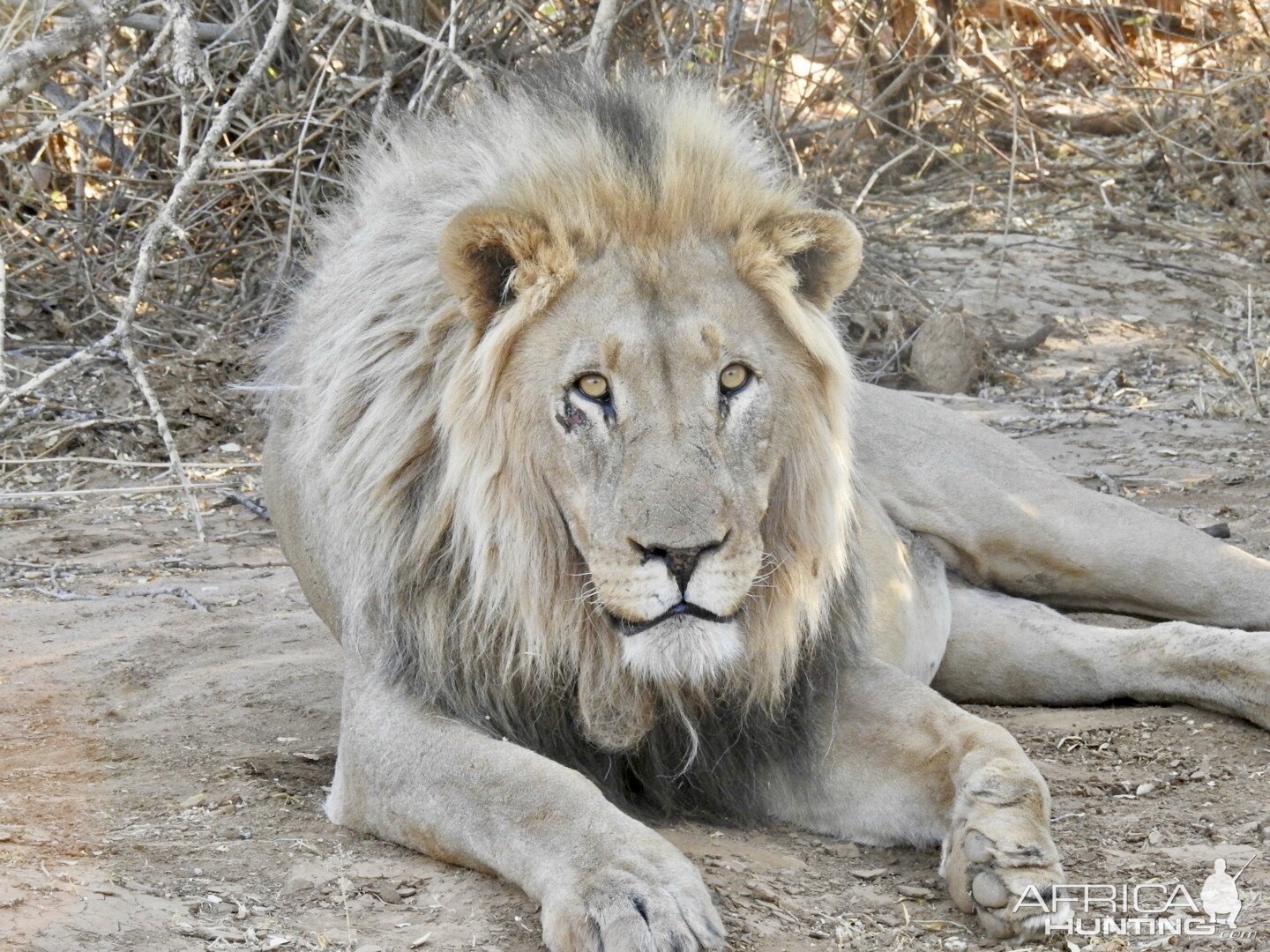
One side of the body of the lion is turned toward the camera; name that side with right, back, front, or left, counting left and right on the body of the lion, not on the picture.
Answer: front

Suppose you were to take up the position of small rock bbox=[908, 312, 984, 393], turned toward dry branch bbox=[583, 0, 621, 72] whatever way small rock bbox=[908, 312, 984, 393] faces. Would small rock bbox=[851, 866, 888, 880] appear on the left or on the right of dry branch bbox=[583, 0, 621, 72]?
left

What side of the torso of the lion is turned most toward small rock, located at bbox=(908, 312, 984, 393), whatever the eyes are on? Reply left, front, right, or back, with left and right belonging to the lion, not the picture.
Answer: back

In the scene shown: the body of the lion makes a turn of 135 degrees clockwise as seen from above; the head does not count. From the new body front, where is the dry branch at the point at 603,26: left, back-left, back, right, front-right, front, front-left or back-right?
front-right

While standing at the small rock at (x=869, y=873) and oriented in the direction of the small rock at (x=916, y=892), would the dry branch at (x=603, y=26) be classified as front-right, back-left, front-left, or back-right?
back-left

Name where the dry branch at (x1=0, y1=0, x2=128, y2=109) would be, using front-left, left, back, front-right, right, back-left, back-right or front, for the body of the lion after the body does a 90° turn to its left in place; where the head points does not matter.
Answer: back-left

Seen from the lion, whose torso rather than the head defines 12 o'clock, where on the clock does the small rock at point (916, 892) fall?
The small rock is roughly at 10 o'clock from the lion.

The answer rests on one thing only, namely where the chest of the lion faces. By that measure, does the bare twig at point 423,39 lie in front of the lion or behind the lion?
behind
